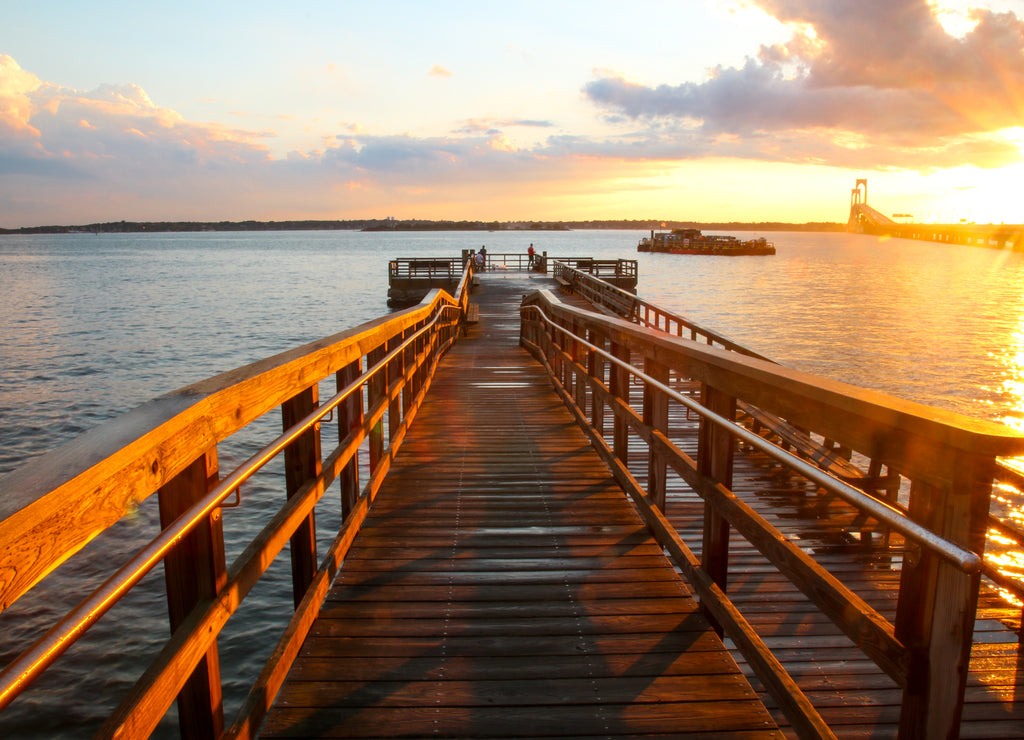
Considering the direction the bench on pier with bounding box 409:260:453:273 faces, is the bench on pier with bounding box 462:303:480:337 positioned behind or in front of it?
behind

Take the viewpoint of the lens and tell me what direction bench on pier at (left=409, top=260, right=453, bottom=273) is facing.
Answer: facing away from the viewer
